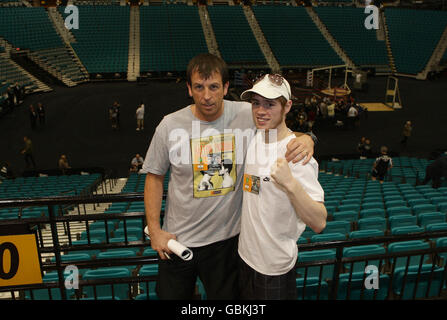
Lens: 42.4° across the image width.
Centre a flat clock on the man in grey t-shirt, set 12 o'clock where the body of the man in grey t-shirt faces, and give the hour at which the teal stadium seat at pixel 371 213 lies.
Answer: The teal stadium seat is roughly at 7 o'clock from the man in grey t-shirt.

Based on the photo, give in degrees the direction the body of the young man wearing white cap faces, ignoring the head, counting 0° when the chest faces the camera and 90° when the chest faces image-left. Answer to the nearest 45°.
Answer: approximately 45°

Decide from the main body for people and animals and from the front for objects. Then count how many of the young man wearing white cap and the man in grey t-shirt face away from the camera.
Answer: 0

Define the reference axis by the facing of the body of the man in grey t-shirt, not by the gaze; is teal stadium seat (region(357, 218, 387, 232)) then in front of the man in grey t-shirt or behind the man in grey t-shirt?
behind

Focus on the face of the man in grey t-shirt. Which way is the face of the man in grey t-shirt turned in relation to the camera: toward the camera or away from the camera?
toward the camera

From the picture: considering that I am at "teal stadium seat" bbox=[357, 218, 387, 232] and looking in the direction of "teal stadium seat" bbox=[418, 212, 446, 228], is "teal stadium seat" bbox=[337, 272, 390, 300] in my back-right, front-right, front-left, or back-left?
back-right

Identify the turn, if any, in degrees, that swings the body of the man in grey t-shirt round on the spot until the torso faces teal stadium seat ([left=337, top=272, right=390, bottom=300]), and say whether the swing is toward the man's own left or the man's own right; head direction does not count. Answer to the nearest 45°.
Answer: approximately 135° to the man's own left

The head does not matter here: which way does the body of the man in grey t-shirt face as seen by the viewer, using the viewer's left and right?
facing the viewer
